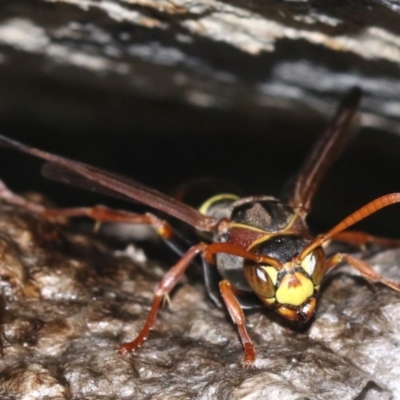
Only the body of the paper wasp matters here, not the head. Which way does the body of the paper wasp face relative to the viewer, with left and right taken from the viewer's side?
facing the viewer and to the right of the viewer
